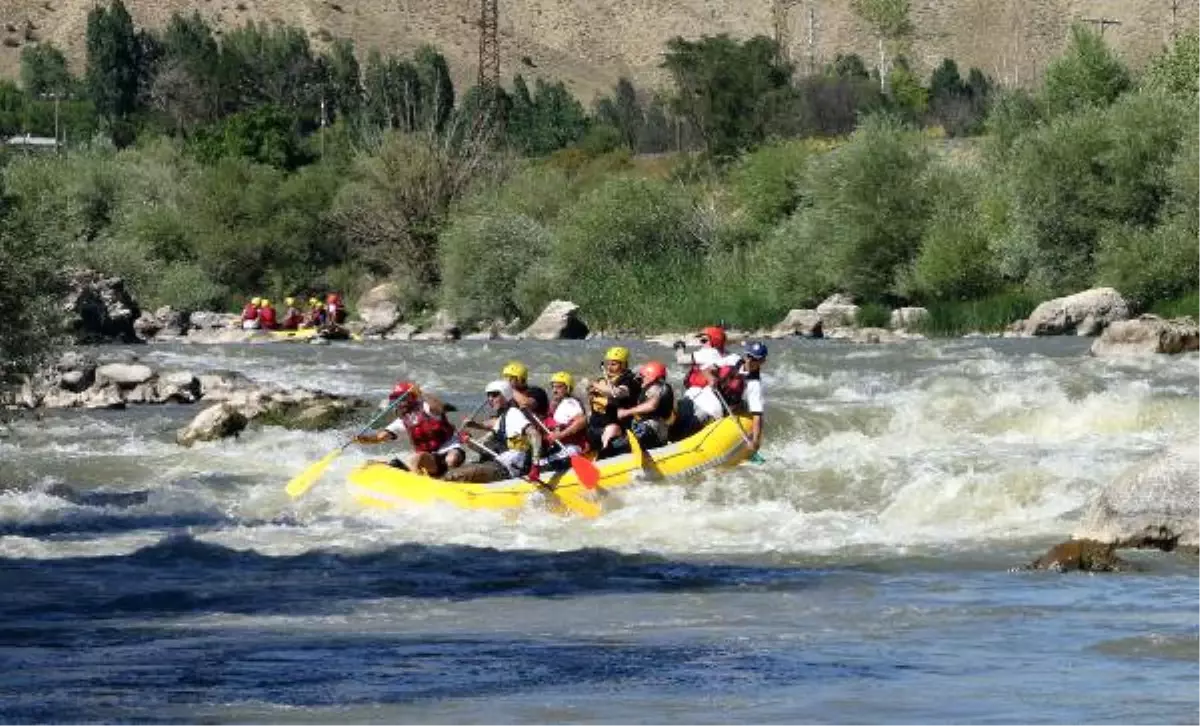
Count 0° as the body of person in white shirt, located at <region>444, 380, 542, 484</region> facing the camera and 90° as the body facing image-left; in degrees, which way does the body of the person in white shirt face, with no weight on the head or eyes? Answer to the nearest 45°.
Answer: approximately 90°

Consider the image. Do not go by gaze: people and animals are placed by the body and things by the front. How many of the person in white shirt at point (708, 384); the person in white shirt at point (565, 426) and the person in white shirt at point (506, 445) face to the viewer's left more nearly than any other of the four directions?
3

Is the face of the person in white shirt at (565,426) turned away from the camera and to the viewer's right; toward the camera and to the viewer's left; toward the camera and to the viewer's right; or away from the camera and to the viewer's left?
toward the camera and to the viewer's left

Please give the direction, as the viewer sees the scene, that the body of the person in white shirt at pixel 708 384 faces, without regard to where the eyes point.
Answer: to the viewer's left

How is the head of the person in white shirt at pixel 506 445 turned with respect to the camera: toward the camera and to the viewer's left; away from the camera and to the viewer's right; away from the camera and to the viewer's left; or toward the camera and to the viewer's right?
toward the camera and to the viewer's left

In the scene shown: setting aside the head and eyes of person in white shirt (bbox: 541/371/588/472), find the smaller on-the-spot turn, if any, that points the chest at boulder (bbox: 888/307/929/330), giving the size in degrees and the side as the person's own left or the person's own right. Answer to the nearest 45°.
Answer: approximately 90° to the person's own right

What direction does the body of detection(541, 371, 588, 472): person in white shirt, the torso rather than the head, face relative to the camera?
to the viewer's left

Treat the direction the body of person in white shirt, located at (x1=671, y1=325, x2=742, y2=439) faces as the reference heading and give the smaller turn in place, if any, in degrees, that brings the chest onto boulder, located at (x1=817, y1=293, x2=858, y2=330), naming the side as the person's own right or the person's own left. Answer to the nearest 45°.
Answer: approximately 90° to the person's own right

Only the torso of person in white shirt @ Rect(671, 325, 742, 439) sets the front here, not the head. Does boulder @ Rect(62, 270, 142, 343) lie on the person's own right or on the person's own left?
on the person's own right

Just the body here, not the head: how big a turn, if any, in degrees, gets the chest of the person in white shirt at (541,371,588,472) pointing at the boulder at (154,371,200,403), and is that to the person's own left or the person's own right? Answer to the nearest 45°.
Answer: approximately 45° to the person's own right

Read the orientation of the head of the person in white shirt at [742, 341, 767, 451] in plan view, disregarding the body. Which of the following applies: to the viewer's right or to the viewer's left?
to the viewer's left
